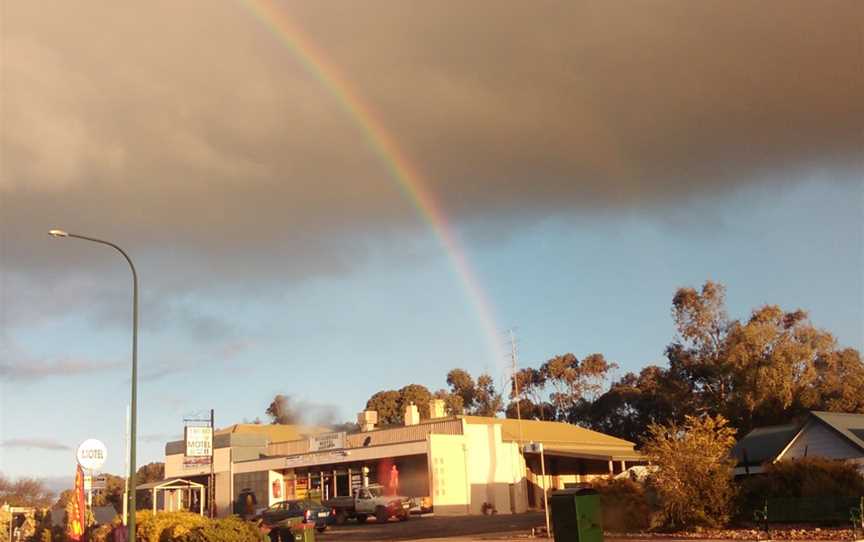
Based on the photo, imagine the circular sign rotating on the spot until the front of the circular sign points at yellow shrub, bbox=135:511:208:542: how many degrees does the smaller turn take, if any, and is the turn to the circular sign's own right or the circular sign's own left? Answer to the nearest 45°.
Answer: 0° — it already faces it

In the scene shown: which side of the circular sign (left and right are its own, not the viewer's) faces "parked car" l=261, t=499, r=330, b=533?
left

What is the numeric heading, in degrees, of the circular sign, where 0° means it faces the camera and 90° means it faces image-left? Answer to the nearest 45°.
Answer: approximately 0°
